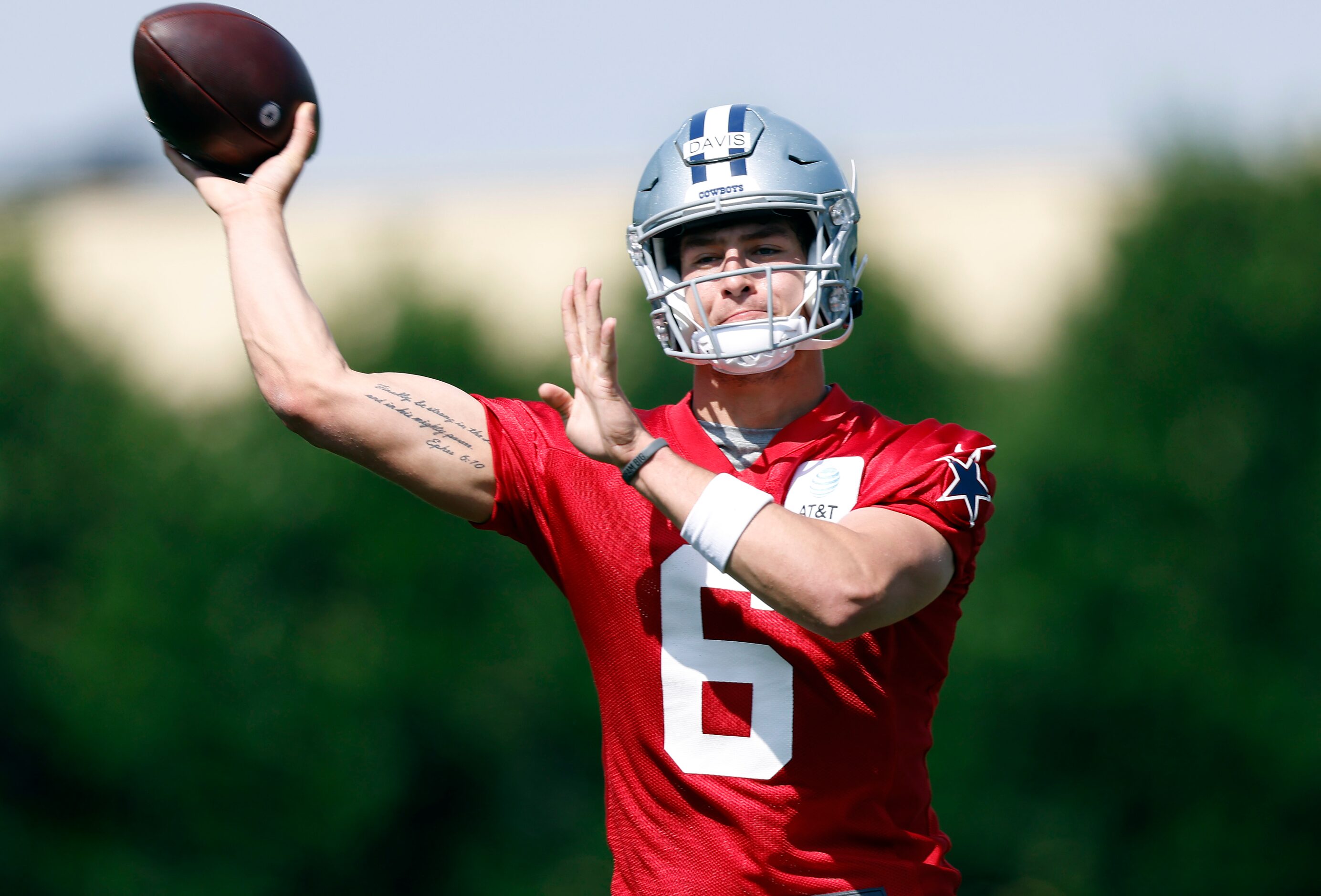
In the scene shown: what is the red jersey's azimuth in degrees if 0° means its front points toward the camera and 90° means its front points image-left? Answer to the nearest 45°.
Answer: approximately 0°
